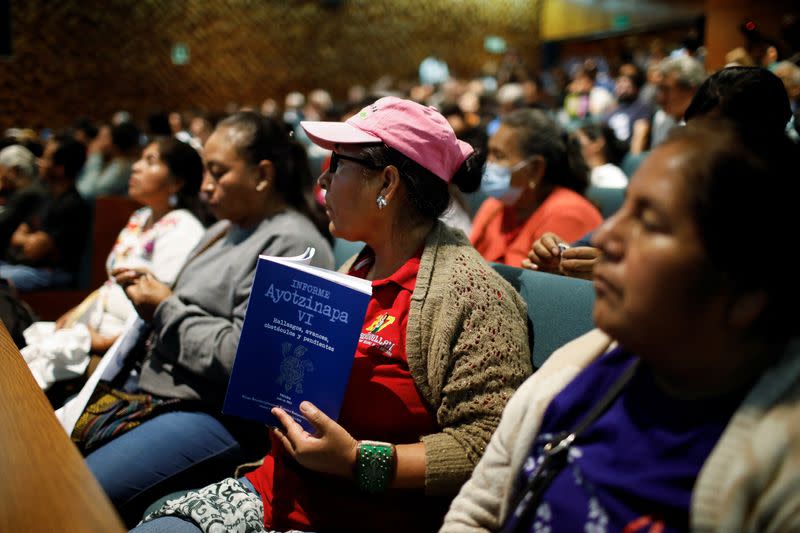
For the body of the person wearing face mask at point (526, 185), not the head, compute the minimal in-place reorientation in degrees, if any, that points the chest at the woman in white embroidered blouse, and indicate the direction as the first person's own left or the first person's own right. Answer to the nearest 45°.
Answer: approximately 45° to the first person's own right

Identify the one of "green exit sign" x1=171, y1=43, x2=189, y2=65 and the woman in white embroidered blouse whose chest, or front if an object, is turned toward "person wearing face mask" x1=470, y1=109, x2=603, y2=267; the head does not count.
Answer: the green exit sign

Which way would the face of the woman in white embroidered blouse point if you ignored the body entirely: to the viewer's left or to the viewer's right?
to the viewer's left

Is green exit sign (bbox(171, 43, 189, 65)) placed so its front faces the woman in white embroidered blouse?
yes

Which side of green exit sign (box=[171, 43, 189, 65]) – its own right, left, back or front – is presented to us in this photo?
front

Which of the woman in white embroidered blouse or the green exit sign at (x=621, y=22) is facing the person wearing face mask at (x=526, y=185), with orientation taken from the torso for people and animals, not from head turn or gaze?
the green exit sign

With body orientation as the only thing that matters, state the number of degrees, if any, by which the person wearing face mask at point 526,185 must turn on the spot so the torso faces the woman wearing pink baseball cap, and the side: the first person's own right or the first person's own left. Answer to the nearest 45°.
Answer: approximately 45° to the first person's own left

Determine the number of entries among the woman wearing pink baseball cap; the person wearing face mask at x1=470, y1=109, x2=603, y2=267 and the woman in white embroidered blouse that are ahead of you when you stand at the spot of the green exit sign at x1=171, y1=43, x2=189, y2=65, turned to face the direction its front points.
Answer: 3

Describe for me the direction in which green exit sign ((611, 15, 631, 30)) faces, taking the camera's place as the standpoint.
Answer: facing the viewer

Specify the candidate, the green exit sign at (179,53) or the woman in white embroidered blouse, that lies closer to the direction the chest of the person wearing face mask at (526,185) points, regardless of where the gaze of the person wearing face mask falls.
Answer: the woman in white embroidered blouse

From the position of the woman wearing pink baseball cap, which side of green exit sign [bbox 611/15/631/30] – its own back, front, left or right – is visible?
front

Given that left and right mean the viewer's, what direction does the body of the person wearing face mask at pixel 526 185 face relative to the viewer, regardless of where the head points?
facing the viewer and to the left of the viewer

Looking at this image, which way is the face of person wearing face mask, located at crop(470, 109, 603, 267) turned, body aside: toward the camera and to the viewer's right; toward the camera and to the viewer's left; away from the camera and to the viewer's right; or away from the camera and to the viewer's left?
toward the camera and to the viewer's left

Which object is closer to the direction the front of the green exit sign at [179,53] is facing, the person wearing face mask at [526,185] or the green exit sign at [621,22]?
the person wearing face mask
